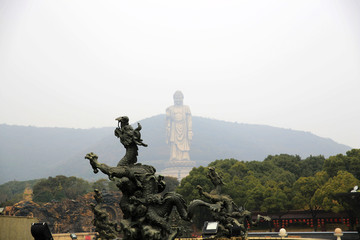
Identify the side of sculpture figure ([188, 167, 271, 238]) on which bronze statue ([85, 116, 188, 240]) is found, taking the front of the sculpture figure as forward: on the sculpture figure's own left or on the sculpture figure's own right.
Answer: on the sculpture figure's own left

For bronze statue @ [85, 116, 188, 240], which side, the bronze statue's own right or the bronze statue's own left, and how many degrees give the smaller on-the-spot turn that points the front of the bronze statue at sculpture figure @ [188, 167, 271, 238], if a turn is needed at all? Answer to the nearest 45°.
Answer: approximately 135° to the bronze statue's own right

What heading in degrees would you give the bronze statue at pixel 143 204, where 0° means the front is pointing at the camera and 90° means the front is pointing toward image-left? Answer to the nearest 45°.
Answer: approximately 90°
